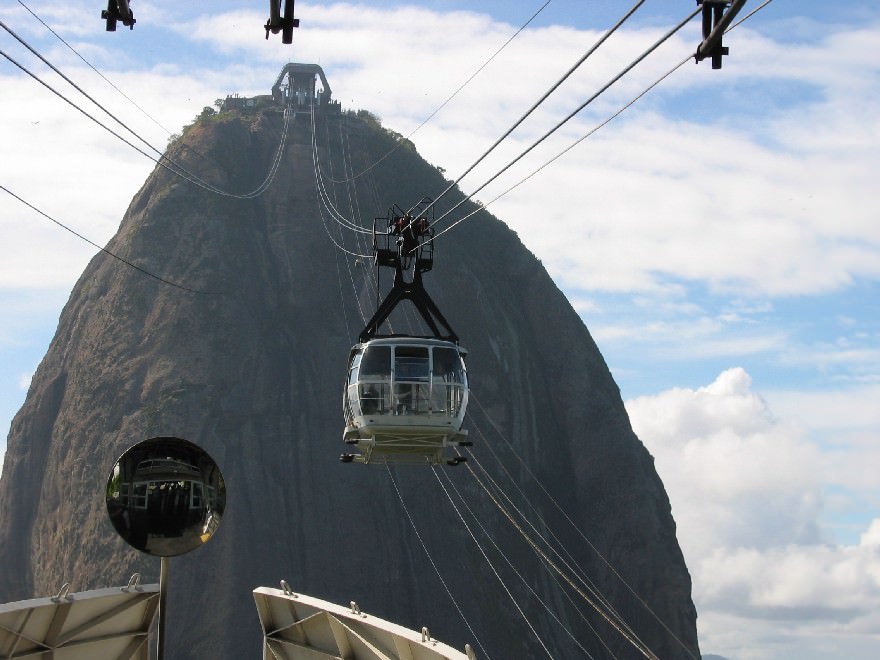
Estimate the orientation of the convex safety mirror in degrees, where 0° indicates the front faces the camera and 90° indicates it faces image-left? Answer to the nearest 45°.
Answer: approximately 0°

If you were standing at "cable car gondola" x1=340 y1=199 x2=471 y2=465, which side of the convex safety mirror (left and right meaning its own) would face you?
back
